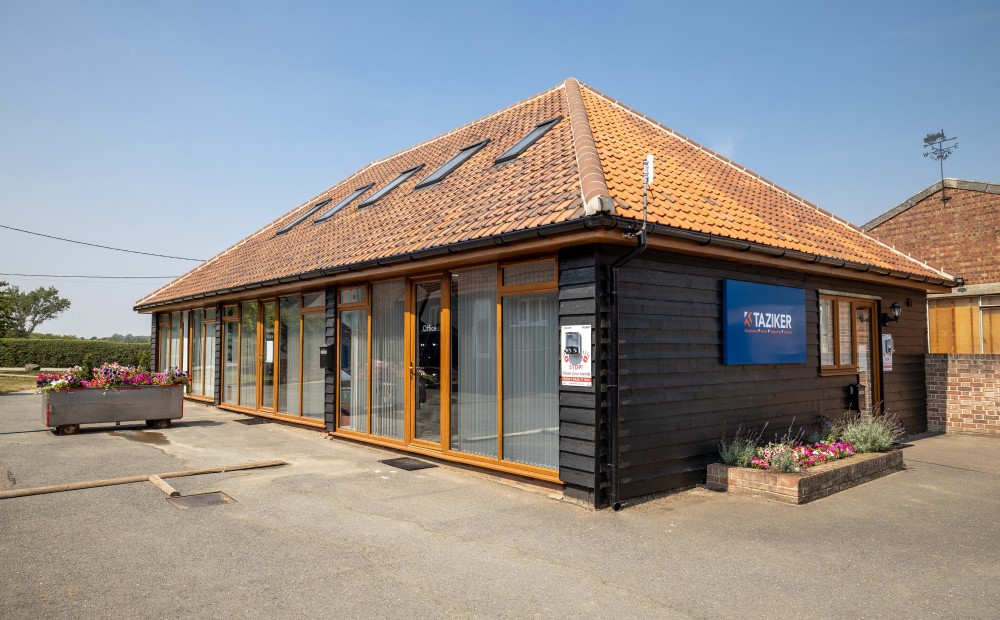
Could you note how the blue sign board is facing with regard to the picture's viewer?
facing the viewer and to the right of the viewer

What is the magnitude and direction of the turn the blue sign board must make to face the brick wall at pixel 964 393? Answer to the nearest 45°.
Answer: approximately 90° to its left

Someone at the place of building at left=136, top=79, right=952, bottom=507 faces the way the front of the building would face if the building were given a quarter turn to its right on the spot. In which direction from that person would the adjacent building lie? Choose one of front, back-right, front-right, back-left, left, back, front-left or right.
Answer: right

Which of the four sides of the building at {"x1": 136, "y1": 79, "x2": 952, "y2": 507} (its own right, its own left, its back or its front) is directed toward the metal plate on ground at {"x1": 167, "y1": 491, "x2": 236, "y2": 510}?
front

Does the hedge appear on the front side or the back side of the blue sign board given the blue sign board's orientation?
on the back side

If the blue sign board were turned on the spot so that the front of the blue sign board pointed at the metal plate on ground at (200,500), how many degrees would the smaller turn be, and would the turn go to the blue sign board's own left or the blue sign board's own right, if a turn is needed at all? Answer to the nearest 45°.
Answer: approximately 90° to the blue sign board's own right

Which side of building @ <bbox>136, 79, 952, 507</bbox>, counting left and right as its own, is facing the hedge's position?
right

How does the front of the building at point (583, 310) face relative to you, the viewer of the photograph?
facing the viewer and to the left of the viewer
